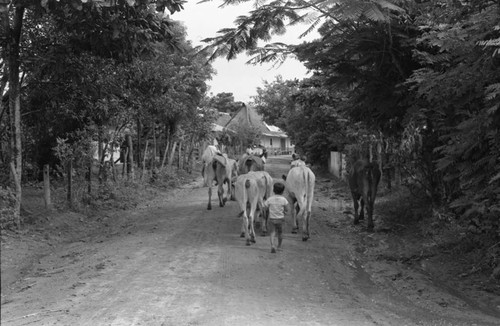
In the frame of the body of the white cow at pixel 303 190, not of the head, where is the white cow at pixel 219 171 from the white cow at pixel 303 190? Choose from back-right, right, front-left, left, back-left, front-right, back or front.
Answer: front-left

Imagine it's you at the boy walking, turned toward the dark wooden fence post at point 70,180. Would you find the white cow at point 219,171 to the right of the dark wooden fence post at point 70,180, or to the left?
right

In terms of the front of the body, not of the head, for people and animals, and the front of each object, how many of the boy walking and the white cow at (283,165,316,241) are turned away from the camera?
2

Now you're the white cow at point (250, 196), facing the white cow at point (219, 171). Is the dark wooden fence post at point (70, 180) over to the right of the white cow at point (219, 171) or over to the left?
left

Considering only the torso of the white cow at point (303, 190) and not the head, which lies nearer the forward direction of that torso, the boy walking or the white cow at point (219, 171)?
the white cow

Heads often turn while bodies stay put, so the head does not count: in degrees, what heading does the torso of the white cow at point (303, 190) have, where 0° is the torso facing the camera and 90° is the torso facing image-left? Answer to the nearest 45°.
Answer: approximately 180°

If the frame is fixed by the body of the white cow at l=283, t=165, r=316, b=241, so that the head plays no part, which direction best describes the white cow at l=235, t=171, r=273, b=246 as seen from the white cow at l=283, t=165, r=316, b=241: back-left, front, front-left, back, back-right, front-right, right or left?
back-left

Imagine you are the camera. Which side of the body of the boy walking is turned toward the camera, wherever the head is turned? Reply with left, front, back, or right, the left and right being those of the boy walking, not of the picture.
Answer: back
